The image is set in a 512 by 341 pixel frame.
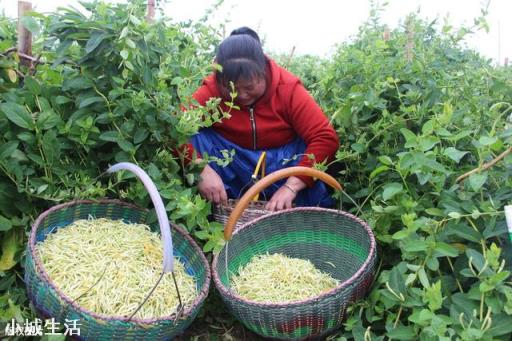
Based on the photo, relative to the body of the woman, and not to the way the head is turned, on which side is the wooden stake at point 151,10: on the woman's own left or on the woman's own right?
on the woman's own right

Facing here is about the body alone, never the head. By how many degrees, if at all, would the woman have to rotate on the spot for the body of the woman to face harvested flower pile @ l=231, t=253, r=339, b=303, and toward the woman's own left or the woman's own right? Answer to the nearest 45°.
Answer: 0° — they already face it

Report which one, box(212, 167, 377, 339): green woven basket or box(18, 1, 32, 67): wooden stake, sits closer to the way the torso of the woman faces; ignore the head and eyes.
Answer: the green woven basket

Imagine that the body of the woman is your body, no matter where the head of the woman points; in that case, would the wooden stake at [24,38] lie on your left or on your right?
on your right

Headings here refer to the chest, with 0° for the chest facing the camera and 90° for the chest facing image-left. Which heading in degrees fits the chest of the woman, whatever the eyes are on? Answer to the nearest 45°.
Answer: approximately 0°
